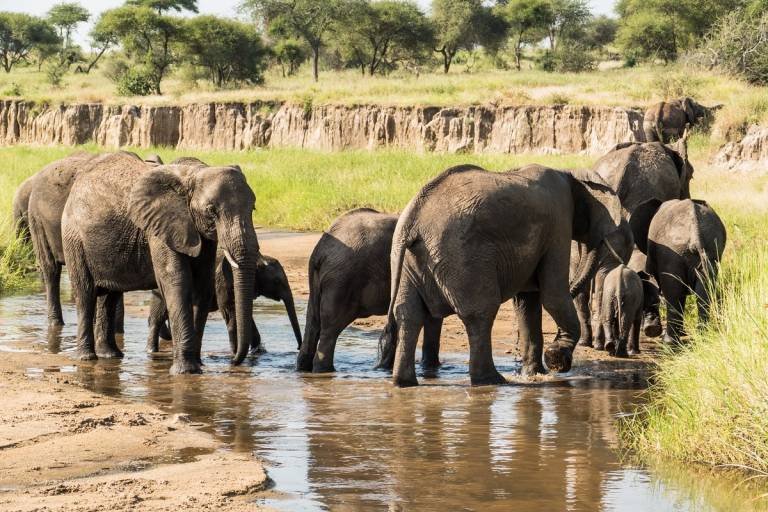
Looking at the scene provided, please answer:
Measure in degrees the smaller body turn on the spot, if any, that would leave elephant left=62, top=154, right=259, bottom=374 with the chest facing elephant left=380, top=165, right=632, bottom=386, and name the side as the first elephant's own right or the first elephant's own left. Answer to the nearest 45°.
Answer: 0° — it already faces it

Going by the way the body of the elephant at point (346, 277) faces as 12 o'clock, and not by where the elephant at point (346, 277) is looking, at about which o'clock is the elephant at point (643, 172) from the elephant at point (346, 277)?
the elephant at point (643, 172) is roughly at 12 o'clock from the elephant at point (346, 277).

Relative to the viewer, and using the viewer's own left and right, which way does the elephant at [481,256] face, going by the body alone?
facing away from the viewer and to the right of the viewer

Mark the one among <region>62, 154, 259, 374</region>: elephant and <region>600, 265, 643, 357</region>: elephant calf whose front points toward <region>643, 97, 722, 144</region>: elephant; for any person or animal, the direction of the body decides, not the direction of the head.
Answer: the elephant calf

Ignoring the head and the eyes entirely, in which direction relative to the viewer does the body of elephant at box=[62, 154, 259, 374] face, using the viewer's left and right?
facing the viewer and to the right of the viewer

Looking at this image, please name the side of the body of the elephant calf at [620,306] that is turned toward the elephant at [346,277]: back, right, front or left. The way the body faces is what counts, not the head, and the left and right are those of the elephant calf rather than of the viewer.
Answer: left

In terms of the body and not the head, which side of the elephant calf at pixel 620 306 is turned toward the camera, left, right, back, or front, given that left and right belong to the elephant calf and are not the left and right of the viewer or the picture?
back

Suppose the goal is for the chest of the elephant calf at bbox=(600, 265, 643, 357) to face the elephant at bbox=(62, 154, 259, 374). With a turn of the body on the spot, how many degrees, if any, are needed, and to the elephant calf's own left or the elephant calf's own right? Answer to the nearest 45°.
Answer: approximately 90° to the elephant calf's own left

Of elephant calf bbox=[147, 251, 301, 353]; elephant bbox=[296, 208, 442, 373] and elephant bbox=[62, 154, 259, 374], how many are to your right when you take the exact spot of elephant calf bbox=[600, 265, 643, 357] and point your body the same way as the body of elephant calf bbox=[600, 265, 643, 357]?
0

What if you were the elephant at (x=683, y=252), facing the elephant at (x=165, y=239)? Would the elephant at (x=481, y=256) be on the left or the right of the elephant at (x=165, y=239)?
left

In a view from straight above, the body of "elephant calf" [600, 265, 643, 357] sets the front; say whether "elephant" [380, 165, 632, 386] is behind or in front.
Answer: behind

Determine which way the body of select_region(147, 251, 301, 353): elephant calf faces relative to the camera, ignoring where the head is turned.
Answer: to the viewer's right

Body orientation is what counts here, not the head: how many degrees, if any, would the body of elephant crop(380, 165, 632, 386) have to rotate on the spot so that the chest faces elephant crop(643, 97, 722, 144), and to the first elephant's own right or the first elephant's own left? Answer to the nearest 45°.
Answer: approximately 45° to the first elephant's own left

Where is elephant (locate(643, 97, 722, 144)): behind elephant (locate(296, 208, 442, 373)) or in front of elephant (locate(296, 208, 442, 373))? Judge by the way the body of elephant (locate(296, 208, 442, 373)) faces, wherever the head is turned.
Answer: in front

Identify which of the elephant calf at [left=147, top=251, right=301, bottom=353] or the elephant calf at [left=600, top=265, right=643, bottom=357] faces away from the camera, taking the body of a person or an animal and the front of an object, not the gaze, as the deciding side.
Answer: the elephant calf at [left=600, top=265, right=643, bottom=357]

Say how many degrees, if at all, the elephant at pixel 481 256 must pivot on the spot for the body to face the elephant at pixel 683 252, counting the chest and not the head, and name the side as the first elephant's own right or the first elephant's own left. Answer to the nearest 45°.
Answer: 0° — it already faces it

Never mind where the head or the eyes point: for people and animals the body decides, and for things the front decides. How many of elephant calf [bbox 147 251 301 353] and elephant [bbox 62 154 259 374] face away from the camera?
0
